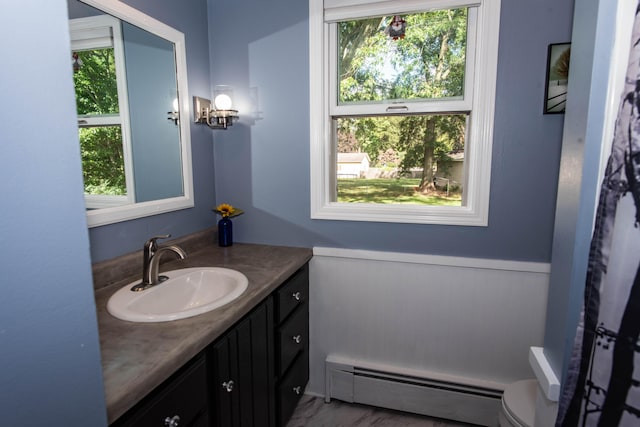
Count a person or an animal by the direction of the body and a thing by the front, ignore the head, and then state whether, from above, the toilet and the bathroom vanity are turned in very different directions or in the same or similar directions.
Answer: very different directions

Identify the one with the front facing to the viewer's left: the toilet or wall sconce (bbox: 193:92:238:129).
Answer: the toilet

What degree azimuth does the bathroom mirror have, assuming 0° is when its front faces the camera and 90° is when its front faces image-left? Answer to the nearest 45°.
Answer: approximately 315°

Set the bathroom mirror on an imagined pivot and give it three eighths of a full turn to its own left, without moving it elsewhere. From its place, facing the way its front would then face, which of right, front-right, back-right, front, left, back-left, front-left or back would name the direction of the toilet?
back-right

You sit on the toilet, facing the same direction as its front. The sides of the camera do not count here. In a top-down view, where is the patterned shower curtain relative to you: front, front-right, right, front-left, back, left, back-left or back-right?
left

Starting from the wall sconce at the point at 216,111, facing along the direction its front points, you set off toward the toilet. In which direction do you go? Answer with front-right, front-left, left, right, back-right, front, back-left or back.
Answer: front

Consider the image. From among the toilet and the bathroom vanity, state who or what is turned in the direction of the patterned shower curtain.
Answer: the bathroom vanity

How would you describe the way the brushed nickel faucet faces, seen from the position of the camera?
facing the viewer and to the right of the viewer

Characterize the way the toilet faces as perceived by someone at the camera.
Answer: facing to the left of the viewer

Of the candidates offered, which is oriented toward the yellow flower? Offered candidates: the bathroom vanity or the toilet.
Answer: the toilet

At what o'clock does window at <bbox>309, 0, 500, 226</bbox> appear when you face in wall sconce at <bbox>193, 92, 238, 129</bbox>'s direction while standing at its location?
The window is roughly at 11 o'clock from the wall sconce.

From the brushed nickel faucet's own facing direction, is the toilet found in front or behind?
in front

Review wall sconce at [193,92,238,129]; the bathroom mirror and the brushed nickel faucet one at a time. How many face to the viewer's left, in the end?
0

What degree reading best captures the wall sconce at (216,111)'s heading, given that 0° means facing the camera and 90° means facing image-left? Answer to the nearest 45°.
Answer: approximately 315°
